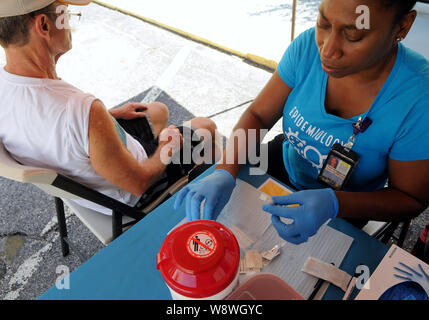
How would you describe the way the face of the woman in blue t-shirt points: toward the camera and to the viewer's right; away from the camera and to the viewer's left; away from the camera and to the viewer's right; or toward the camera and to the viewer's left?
toward the camera and to the viewer's left

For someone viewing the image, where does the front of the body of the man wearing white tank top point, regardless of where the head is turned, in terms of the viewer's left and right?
facing away from the viewer and to the right of the viewer

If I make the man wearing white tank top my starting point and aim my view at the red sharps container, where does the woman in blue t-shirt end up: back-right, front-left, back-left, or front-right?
front-left

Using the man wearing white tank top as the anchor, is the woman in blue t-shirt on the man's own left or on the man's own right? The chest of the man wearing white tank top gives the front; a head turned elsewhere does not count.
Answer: on the man's own right

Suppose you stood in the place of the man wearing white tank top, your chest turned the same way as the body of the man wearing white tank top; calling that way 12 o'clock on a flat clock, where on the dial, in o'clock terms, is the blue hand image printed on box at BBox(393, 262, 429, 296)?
The blue hand image printed on box is roughly at 3 o'clock from the man wearing white tank top.

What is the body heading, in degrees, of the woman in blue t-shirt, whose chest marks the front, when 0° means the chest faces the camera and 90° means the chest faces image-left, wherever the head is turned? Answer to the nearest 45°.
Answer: approximately 45°

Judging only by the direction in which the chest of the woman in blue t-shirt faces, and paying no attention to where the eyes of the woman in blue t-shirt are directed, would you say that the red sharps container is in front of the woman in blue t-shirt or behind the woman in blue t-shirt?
in front
